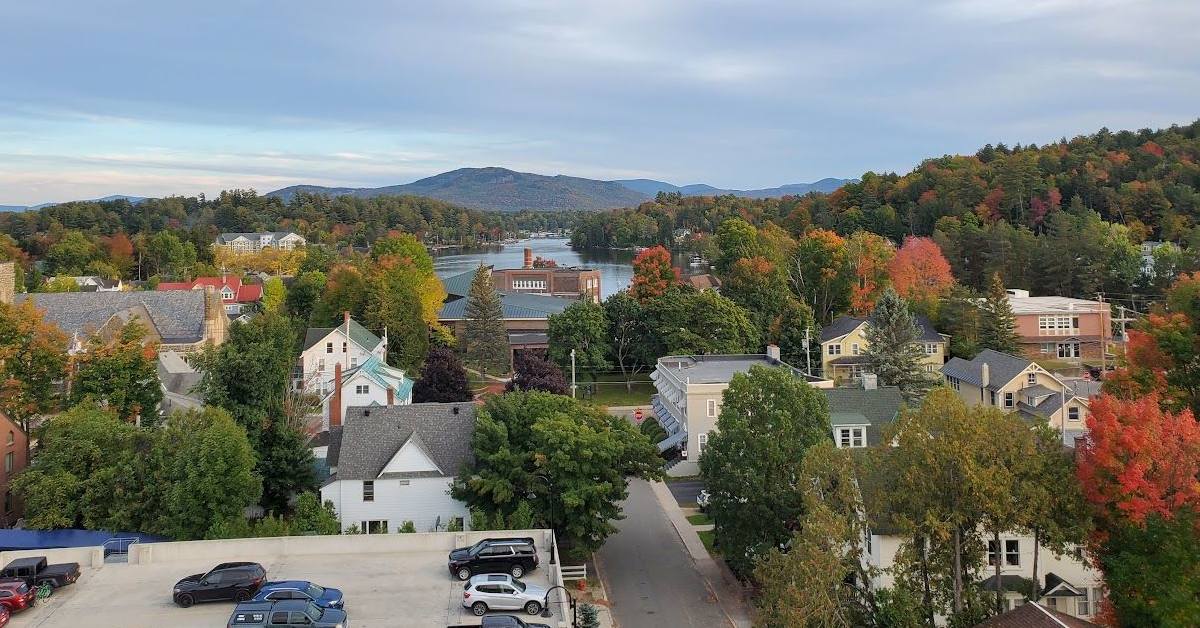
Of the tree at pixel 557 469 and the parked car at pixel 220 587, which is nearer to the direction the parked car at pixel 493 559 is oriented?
the parked car

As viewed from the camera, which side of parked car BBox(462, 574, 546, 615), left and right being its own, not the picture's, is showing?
right

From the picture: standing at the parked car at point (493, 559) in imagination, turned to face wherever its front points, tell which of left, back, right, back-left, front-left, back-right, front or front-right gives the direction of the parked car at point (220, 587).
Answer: front

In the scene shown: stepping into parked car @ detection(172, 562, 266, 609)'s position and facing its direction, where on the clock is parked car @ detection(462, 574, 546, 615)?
parked car @ detection(462, 574, 546, 615) is roughly at 7 o'clock from parked car @ detection(172, 562, 266, 609).

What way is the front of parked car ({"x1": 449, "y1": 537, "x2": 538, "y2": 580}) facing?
to the viewer's left

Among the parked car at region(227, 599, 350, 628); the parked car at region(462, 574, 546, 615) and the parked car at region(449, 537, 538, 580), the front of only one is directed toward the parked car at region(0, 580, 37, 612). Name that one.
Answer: the parked car at region(449, 537, 538, 580)

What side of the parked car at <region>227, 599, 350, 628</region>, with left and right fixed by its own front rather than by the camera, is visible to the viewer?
right

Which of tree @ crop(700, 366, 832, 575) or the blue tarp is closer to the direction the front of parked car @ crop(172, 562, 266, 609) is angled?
the blue tarp

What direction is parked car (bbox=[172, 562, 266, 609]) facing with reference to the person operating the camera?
facing to the left of the viewer
